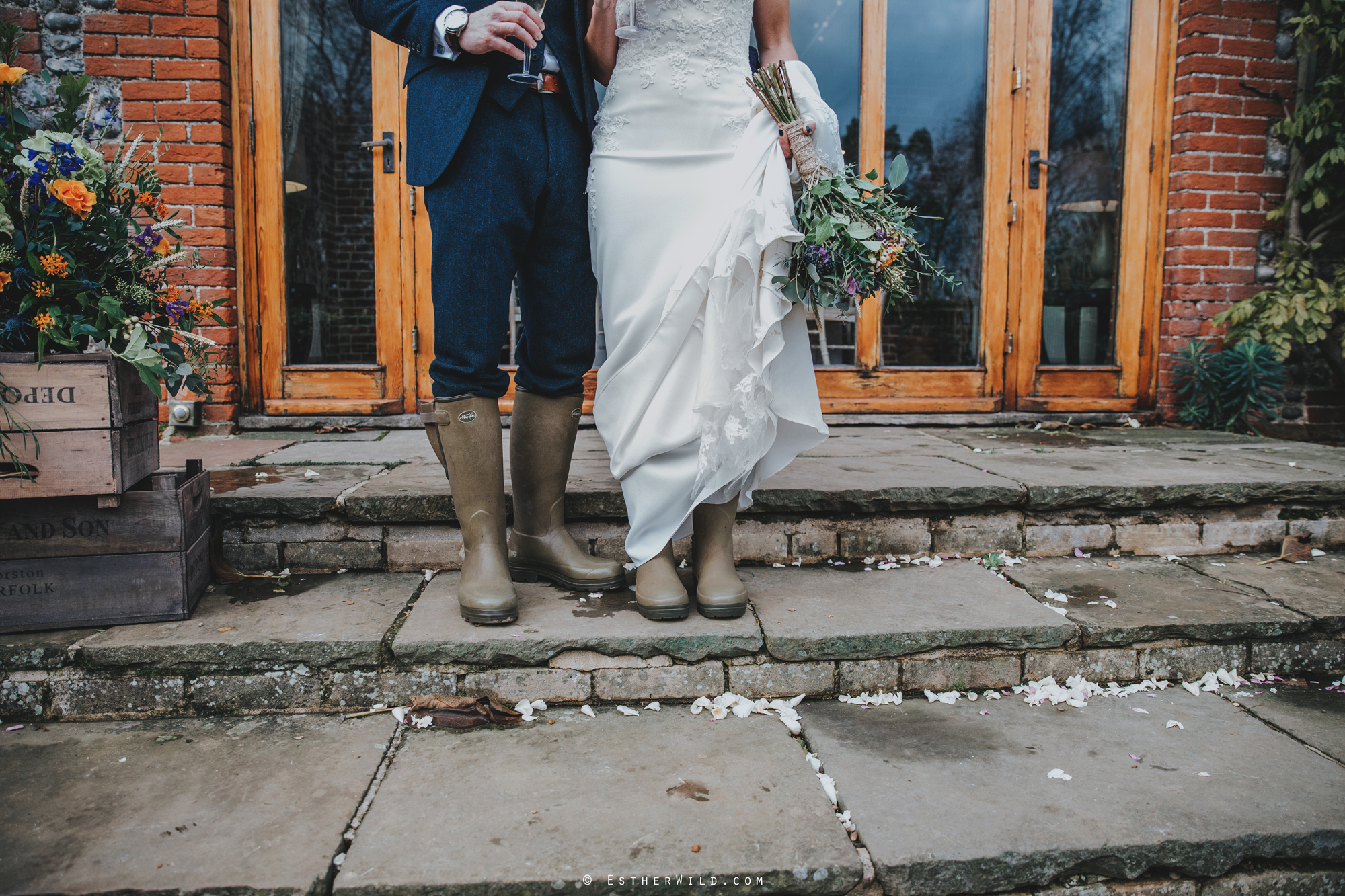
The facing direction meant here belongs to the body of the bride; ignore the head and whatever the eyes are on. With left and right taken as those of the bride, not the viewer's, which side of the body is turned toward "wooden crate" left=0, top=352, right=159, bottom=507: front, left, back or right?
right

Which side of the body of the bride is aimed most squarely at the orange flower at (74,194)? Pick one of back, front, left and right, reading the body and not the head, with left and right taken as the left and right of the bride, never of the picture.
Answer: right

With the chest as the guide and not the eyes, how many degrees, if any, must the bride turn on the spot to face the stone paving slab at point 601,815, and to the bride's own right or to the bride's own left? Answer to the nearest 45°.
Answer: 0° — they already face it

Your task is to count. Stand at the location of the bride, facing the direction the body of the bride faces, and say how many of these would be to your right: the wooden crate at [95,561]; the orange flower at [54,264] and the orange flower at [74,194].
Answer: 3

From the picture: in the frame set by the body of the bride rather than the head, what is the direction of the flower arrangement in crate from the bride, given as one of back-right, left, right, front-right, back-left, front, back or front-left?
right

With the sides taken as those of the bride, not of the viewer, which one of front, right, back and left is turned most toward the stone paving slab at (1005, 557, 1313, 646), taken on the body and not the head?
left

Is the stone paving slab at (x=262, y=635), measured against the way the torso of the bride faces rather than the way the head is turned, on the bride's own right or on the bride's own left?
on the bride's own right

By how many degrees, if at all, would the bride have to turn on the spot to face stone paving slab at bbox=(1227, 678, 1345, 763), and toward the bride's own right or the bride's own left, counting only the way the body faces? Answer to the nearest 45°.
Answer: approximately 90° to the bride's own left

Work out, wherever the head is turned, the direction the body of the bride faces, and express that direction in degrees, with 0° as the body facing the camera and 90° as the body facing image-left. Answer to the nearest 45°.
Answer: approximately 0°
